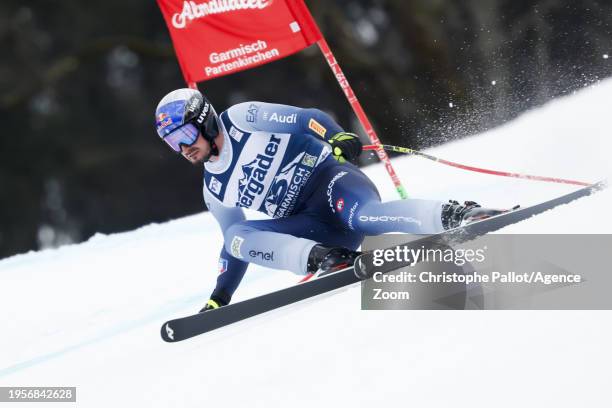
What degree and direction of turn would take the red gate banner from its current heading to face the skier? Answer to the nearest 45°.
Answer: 0° — it already faces them

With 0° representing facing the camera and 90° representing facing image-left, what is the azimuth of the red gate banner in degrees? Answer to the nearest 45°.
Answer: approximately 0°
